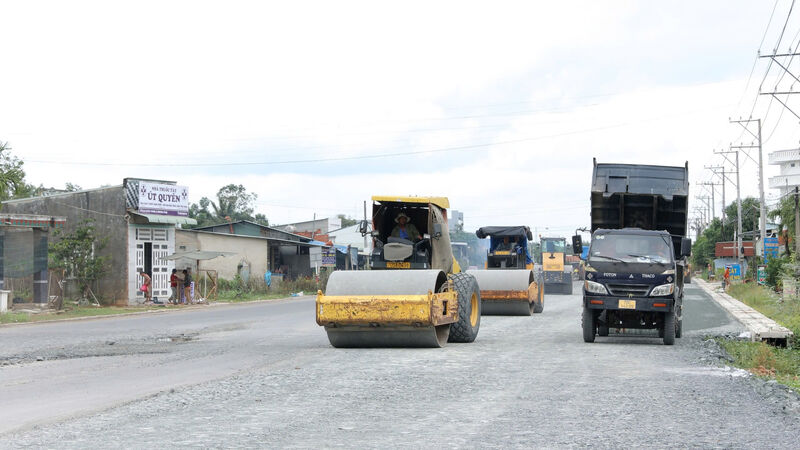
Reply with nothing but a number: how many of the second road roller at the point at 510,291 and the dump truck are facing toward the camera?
2

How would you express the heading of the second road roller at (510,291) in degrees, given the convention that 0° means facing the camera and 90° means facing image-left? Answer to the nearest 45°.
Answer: approximately 0°

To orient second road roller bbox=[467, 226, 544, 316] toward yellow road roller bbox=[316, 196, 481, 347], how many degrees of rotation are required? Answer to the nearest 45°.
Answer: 0° — it already faces it

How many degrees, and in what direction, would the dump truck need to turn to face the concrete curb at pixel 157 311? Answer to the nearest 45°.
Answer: approximately 135° to its right
